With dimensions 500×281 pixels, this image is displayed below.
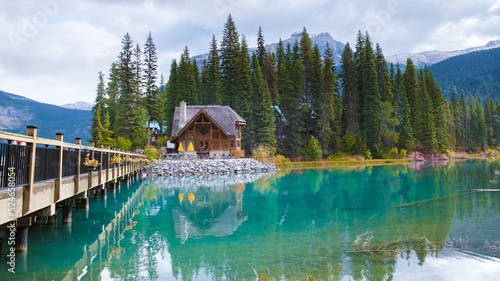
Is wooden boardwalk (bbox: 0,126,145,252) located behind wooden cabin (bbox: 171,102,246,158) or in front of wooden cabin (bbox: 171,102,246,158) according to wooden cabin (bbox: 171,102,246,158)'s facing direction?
in front

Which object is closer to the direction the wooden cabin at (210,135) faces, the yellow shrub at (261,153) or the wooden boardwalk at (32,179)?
the wooden boardwalk

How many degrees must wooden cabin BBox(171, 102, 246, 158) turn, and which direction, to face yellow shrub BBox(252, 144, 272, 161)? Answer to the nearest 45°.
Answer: approximately 90° to its left

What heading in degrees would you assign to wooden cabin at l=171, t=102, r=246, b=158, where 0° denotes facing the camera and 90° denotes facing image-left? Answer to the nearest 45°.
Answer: approximately 0°

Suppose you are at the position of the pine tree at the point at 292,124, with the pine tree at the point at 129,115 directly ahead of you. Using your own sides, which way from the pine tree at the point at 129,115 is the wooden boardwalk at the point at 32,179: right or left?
left

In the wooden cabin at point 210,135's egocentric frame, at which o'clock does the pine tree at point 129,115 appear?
The pine tree is roughly at 3 o'clock from the wooden cabin.

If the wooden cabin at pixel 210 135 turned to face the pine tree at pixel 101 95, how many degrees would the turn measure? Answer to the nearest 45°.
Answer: approximately 90° to its right

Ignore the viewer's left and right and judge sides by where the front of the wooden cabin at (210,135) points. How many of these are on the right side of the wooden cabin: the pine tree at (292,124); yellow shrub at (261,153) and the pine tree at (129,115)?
1

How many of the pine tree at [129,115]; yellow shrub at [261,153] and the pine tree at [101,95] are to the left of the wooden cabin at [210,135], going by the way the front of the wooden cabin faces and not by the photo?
1
